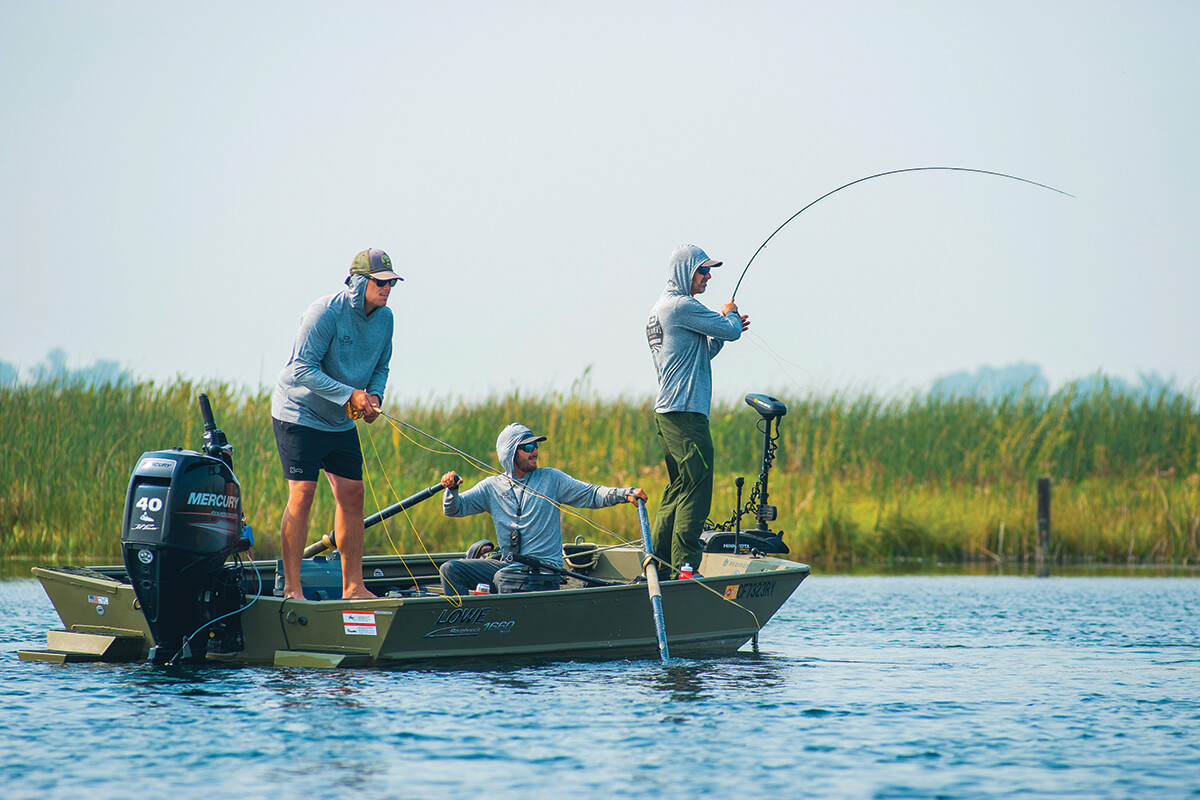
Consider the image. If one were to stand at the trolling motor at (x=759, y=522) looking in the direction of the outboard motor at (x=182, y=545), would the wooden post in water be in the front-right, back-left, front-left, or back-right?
back-right

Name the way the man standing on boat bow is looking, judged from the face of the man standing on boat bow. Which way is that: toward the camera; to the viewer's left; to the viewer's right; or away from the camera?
to the viewer's right

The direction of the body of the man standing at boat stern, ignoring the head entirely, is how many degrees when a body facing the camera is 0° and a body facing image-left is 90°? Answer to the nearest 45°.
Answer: approximately 315°

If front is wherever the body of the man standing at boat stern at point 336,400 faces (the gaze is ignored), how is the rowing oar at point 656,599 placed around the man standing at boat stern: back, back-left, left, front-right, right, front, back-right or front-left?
front-left

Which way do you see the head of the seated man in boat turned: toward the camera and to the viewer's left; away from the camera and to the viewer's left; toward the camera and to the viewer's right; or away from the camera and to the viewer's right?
toward the camera and to the viewer's right

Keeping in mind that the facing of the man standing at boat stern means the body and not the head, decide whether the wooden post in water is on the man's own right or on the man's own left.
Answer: on the man's own left
